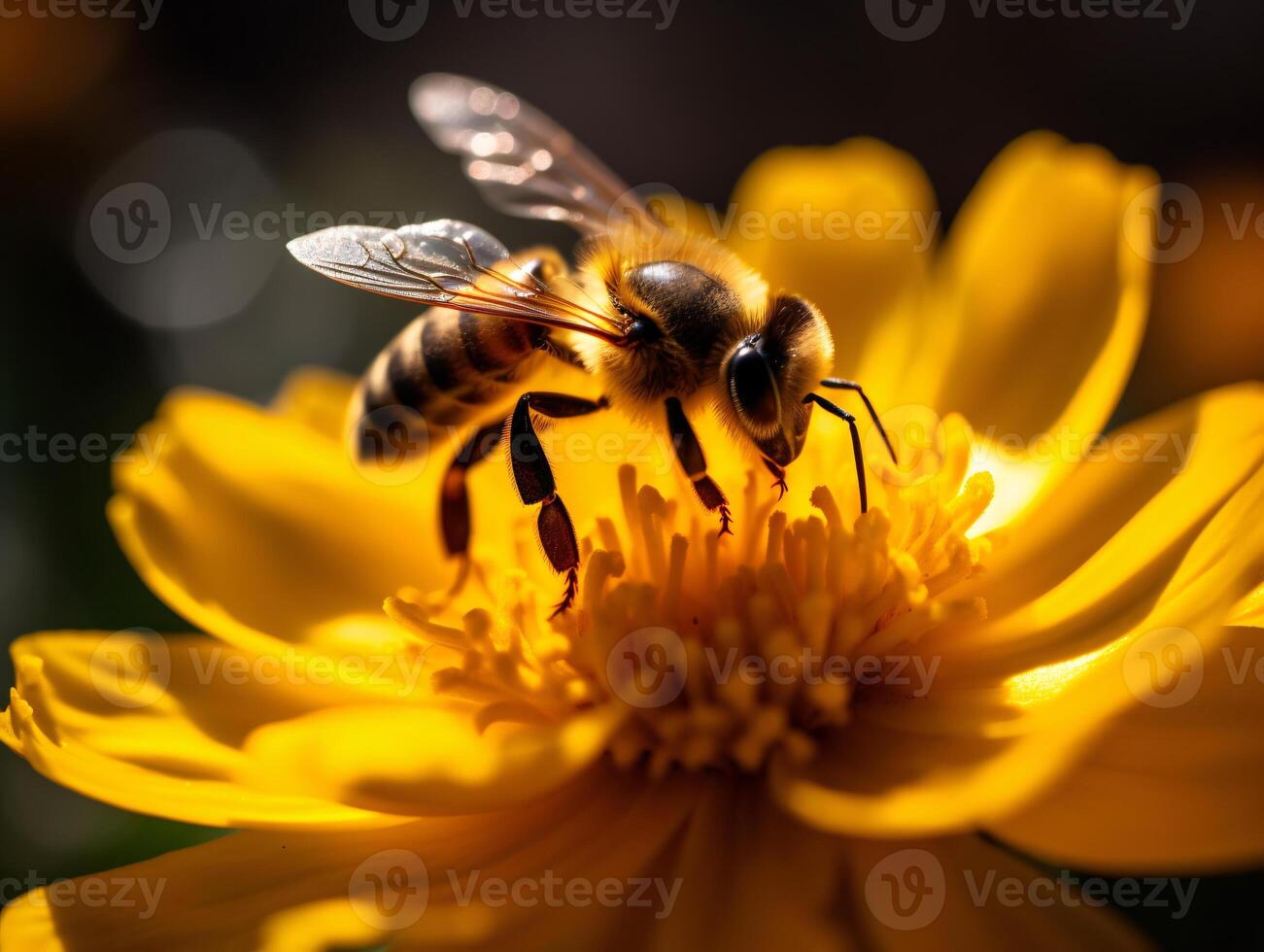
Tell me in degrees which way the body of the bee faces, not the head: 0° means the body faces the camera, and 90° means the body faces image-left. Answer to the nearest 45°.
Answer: approximately 270°
